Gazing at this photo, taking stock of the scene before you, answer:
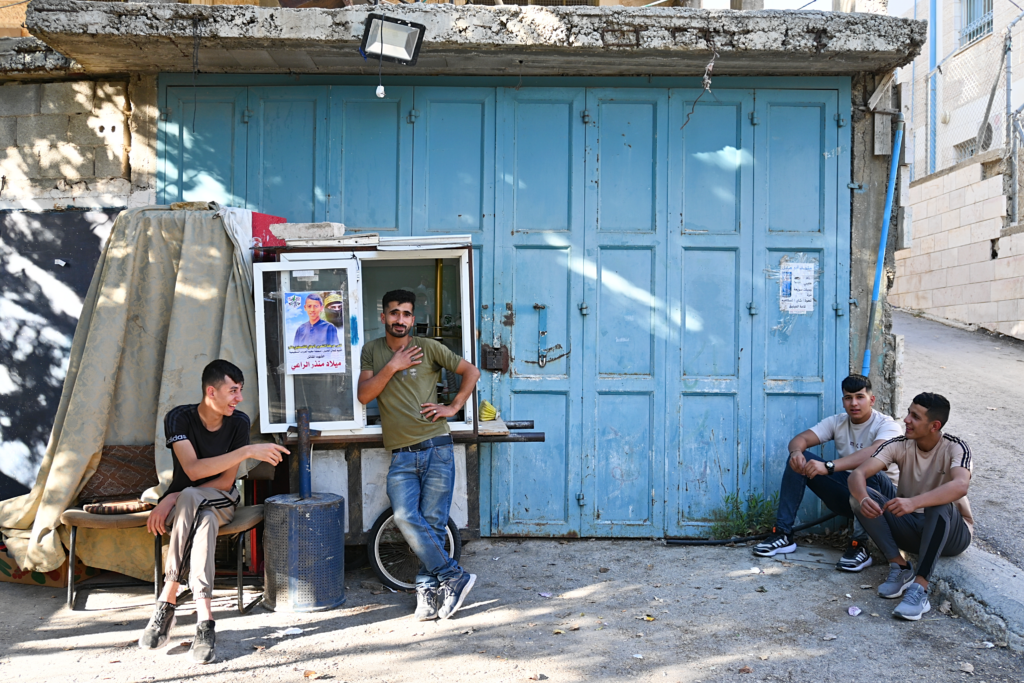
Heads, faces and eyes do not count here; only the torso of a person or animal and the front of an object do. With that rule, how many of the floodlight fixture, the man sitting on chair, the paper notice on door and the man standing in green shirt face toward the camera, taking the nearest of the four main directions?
4

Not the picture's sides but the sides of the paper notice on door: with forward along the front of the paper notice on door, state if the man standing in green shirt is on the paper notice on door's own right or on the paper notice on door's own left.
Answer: on the paper notice on door's own right

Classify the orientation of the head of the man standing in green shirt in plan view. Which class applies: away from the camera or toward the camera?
toward the camera

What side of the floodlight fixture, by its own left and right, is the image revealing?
front

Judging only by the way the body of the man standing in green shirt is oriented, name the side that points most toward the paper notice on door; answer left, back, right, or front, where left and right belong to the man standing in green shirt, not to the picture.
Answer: left

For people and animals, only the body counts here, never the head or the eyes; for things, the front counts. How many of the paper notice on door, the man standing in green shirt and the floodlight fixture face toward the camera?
3

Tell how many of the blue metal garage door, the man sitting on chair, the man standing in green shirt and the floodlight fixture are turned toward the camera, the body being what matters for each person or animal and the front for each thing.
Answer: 4

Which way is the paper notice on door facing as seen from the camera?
toward the camera

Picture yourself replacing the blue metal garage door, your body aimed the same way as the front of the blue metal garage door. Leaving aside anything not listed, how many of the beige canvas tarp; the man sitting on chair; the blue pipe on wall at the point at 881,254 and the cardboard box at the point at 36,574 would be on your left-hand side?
1

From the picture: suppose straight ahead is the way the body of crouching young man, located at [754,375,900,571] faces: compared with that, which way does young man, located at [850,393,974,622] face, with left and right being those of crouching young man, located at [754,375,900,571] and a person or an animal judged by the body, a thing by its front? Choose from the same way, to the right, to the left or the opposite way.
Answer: the same way

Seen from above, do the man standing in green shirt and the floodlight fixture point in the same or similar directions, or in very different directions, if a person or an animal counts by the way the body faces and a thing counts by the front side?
same or similar directions

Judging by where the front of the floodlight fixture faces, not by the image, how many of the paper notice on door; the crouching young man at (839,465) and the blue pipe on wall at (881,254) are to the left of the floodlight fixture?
3

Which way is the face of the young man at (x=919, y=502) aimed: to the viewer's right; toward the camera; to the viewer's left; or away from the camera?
to the viewer's left

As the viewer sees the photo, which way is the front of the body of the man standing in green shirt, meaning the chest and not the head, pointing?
toward the camera

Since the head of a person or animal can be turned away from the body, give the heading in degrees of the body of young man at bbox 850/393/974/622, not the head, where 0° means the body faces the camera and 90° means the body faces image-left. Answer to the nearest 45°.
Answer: approximately 45°

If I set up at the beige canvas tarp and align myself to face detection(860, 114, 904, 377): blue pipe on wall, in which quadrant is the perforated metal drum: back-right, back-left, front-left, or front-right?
front-right

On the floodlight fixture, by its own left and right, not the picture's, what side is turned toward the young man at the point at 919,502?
left
